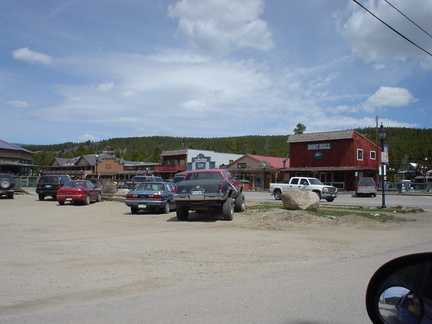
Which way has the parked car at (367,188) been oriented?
away from the camera

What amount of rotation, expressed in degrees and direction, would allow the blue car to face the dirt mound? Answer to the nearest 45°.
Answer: approximately 90° to its right

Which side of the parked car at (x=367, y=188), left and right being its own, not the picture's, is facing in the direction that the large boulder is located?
back

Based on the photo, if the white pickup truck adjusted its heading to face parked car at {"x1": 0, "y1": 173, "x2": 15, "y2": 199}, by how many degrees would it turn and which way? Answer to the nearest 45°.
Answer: approximately 135° to its right

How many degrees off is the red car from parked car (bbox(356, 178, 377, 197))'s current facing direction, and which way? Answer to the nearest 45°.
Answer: approximately 135° to its left

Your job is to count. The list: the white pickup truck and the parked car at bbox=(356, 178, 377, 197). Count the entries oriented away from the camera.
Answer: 1

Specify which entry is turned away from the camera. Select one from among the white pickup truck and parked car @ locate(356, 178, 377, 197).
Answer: the parked car

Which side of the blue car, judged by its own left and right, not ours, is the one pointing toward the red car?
left
